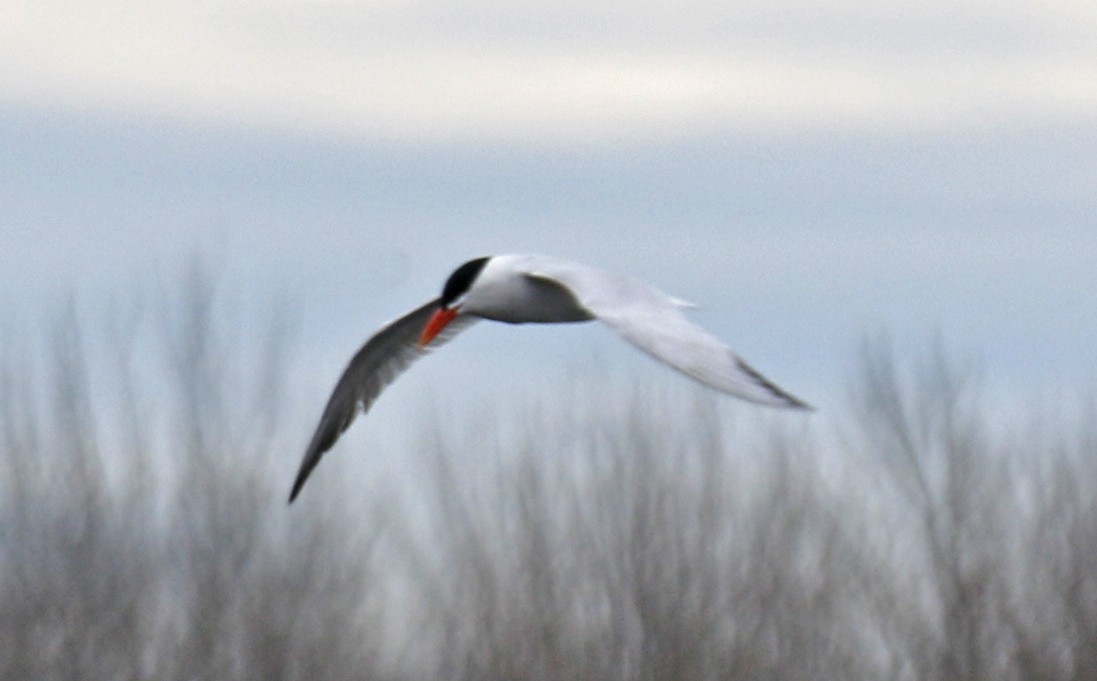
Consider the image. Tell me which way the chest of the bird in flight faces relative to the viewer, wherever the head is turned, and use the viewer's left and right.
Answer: facing the viewer and to the left of the viewer
